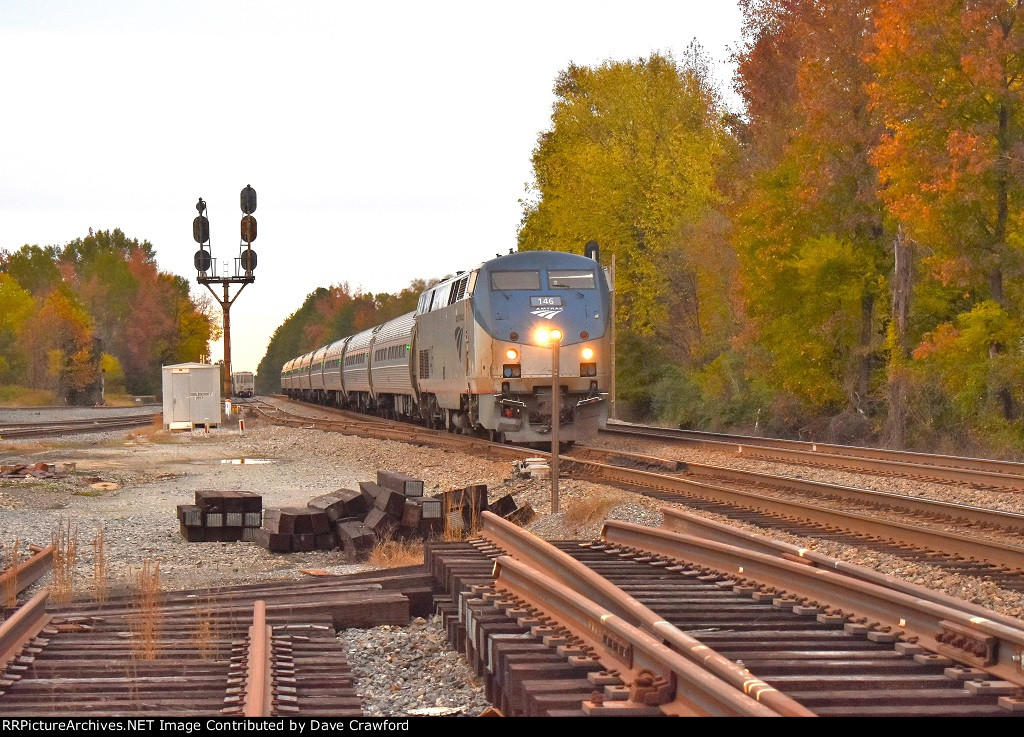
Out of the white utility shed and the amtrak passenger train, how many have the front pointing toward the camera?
2

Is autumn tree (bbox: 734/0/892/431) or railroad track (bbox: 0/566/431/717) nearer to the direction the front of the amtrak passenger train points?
the railroad track

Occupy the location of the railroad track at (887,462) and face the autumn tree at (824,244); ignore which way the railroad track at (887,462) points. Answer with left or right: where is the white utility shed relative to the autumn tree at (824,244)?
left

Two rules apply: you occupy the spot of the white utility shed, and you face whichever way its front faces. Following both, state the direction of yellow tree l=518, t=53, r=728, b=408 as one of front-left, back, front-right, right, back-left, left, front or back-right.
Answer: left

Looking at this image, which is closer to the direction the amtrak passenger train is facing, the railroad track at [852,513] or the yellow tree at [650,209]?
the railroad track

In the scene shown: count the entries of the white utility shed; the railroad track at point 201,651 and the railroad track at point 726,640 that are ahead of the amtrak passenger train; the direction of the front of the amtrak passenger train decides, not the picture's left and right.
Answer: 2

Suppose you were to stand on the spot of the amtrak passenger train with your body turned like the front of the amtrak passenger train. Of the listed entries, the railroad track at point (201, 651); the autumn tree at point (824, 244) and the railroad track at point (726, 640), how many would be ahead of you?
2

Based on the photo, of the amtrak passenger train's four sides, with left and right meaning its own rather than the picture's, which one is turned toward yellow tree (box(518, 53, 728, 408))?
left

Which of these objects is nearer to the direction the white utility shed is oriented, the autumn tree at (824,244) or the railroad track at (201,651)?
the railroad track

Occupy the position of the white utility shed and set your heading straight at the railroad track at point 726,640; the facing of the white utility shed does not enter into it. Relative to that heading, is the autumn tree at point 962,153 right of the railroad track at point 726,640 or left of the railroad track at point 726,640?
left

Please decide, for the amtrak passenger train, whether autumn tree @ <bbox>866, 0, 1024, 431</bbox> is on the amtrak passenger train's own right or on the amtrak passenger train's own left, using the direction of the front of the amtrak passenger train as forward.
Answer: on the amtrak passenger train's own left

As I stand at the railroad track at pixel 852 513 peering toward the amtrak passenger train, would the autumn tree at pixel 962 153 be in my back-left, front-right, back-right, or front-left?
front-right

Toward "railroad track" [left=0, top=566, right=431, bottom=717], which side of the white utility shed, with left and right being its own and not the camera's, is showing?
front

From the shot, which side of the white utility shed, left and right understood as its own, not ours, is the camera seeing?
front

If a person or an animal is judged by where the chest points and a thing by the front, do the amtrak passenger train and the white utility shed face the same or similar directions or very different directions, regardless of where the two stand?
same or similar directions
